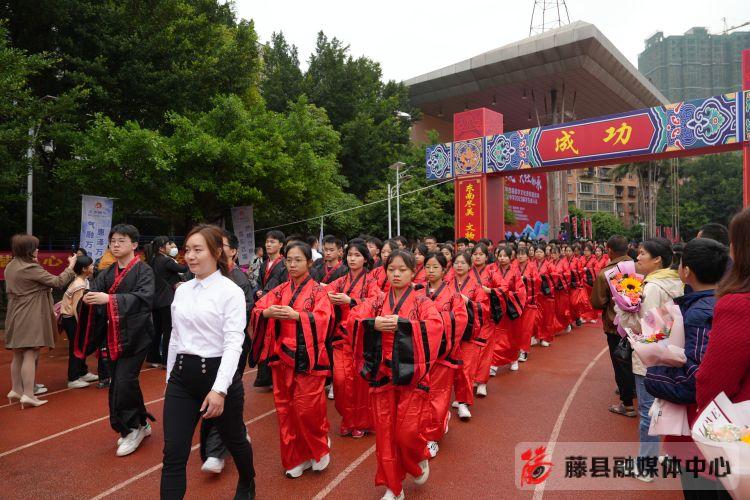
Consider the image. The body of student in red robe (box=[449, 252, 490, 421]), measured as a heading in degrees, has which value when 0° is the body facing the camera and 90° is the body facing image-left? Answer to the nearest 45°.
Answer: approximately 45°

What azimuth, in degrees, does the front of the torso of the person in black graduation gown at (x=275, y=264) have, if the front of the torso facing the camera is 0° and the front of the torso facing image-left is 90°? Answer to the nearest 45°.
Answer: approximately 45°

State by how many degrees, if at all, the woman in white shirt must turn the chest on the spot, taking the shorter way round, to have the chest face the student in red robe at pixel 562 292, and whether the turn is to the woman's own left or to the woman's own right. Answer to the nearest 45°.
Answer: approximately 180°

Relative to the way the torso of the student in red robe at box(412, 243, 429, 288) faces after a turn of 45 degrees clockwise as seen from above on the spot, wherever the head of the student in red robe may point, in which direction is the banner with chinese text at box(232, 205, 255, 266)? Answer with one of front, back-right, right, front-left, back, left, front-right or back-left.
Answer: front-right

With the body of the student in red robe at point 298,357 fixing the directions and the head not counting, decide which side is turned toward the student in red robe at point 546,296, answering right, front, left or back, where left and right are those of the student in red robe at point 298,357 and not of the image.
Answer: back

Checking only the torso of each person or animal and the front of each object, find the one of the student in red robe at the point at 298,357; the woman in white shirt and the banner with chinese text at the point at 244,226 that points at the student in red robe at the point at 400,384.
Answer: the banner with chinese text

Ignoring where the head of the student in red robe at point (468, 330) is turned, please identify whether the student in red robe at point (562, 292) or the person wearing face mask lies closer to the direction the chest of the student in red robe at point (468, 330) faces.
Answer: the person wearing face mask

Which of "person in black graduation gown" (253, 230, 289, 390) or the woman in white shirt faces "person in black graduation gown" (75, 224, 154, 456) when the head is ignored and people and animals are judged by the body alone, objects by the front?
"person in black graduation gown" (253, 230, 289, 390)

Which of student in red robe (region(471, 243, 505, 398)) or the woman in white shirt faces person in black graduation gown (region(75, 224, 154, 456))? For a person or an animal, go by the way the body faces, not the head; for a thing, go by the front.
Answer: the student in red robe

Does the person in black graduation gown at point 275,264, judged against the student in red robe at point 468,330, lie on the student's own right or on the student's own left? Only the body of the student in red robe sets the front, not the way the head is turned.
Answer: on the student's own right

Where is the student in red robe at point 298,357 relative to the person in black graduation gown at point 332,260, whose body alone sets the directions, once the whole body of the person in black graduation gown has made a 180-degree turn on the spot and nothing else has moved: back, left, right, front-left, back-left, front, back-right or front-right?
back-right

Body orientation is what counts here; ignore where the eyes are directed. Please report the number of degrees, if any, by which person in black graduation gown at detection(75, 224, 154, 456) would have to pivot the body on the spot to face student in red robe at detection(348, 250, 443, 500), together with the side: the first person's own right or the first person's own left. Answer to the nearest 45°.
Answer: approximately 90° to the first person's own left

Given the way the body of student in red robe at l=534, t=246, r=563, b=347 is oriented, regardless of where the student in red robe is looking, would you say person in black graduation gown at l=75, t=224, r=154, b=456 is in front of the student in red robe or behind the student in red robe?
in front
